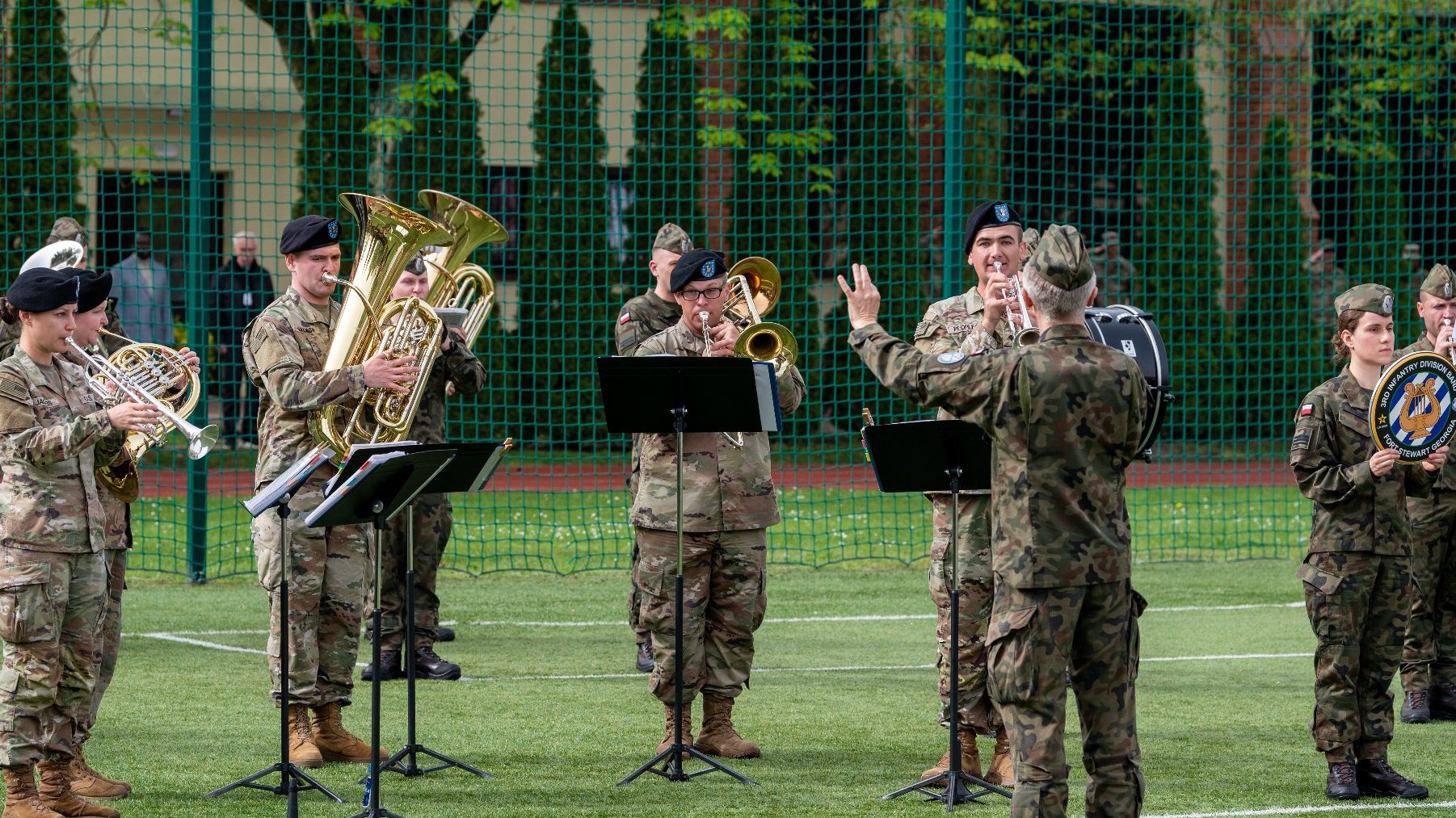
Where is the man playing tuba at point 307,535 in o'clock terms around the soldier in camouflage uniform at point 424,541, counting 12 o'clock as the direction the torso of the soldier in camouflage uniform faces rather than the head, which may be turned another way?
The man playing tuba is roughly at 2 o'clock from the soldier in camouflage uniform.

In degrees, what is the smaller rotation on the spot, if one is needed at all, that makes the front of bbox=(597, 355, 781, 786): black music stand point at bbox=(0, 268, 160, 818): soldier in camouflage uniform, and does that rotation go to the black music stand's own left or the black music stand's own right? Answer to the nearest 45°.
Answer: approximately 90° to the black music stand's own left

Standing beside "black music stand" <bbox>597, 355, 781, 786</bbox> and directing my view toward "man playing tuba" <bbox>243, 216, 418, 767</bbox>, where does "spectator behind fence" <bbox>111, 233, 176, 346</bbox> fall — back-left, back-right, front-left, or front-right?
front-right

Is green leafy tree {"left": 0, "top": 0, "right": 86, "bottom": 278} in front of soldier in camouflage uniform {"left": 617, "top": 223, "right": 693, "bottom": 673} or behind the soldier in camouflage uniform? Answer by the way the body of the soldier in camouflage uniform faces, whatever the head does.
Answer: behind

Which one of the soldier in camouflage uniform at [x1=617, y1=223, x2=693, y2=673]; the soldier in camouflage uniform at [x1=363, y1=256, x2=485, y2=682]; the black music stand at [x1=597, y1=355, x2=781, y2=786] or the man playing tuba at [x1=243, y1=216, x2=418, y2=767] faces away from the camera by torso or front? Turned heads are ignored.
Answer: the black music stand

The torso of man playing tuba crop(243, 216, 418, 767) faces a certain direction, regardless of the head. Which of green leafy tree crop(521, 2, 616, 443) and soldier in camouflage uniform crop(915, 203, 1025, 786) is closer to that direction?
the soldier in camouflage uniform

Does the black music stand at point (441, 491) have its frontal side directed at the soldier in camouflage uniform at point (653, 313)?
no

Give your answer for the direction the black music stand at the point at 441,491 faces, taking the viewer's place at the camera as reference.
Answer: facing away from the viewer and to the left of the viewer

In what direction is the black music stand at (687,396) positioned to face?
away from the camera

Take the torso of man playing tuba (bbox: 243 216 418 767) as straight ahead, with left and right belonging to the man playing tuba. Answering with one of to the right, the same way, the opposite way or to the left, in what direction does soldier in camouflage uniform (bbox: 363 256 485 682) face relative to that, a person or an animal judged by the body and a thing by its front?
the same way

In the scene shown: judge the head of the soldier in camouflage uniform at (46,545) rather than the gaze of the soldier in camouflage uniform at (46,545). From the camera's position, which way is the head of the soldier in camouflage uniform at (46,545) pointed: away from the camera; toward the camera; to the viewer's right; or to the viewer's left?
to the viewer's right

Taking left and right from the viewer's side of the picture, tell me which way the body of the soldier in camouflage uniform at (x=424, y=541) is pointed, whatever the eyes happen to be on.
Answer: facing the viewer and to the right of the viewer

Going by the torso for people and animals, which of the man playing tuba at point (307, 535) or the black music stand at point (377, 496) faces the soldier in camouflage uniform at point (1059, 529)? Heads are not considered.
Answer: the man playing tuba

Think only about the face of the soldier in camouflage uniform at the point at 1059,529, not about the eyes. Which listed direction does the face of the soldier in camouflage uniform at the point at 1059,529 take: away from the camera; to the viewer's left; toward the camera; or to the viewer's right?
away from the camera

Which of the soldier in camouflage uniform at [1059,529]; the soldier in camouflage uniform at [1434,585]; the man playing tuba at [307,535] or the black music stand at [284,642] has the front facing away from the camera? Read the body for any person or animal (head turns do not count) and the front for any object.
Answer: the soldier in camouflage uniform at [1059,529]

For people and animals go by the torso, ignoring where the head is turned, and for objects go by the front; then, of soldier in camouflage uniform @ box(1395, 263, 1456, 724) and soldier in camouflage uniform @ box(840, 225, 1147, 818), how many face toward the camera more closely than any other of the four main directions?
1

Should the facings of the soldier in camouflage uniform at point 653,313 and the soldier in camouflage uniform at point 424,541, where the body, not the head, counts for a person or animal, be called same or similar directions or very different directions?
same or similar directions

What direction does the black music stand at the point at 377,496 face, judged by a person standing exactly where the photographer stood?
facing away from the viewer and to the left of the viewer

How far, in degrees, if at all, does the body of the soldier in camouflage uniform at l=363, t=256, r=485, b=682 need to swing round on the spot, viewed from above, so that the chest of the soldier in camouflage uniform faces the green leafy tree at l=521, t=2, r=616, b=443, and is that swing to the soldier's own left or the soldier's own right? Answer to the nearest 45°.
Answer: approximately 135° to the soldier's own left

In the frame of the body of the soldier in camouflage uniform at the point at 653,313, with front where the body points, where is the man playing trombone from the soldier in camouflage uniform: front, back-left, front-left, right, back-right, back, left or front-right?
front-right
